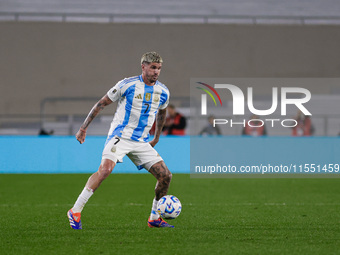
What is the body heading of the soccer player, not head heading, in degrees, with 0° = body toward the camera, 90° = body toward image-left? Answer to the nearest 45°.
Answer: approximately 315°

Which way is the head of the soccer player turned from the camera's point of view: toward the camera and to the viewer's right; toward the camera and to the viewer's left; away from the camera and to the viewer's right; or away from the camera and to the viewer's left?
toward the camera and to the viewer's right
